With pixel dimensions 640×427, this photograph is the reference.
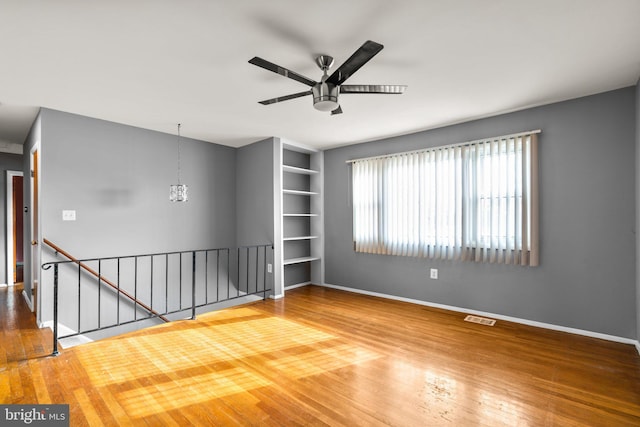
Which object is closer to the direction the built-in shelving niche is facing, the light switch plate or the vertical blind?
the vertical blind

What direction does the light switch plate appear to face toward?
toward the camera

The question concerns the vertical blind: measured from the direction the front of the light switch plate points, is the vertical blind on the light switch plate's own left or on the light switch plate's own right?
on the light switch plate's own left

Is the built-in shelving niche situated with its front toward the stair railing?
no

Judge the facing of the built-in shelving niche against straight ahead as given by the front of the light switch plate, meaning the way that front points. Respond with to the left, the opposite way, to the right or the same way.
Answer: the same way

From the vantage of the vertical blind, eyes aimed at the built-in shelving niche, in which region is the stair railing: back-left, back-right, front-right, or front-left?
front-left

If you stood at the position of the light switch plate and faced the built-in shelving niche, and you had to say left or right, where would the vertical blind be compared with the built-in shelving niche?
right

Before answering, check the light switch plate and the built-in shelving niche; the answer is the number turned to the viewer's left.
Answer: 0

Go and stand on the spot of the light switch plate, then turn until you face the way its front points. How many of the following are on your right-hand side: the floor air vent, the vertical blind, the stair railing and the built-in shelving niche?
0

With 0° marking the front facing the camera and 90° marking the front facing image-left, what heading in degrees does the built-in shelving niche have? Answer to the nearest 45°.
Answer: approximately 315°

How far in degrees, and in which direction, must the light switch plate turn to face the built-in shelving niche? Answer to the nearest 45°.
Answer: approximately 90° to its left

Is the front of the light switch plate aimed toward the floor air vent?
no

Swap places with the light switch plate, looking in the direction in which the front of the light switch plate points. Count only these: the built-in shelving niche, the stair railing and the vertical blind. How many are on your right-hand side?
0

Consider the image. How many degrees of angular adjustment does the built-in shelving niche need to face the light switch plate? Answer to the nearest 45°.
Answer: approximately 90° to its right
